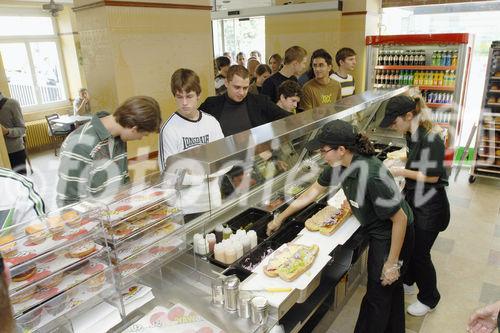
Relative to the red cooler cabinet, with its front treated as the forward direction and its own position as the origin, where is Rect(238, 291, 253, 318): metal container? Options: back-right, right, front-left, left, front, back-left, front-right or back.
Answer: front

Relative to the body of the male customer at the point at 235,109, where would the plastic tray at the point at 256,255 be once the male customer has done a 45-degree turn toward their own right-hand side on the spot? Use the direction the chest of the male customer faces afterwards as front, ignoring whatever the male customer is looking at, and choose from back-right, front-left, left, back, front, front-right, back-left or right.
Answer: front-left

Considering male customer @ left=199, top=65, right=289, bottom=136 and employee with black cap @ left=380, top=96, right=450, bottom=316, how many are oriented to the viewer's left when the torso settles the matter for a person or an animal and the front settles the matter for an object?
1

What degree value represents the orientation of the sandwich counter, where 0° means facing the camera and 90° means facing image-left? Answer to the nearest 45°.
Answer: approximately 135°

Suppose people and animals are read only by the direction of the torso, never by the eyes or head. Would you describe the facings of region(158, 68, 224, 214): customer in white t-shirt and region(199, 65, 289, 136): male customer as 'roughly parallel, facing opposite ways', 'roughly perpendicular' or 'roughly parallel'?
roughly parallel

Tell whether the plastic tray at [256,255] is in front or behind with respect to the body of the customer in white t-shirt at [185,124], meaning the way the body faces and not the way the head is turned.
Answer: in front

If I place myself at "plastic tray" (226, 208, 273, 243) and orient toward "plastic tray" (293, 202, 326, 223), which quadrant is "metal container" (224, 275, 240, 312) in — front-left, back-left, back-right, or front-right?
back-right

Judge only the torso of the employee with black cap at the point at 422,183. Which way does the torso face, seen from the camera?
to the viewer's left

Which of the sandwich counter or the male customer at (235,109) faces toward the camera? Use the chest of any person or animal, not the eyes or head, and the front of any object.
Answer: the male customer

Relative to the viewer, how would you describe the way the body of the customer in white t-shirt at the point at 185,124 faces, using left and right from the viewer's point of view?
facing the viewer

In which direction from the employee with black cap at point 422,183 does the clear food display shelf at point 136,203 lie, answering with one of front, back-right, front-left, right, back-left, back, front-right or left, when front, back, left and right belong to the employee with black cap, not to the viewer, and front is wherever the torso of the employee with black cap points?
front-left

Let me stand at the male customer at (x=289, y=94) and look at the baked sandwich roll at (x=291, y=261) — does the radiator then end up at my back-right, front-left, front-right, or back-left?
back-right

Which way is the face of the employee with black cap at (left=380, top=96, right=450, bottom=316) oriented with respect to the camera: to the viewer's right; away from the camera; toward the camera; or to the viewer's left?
to the viewer's left

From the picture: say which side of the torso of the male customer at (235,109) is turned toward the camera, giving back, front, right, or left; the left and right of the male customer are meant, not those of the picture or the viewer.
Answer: front

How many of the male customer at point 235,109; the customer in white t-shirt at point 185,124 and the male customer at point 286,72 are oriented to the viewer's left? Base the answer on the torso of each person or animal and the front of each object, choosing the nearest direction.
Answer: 0

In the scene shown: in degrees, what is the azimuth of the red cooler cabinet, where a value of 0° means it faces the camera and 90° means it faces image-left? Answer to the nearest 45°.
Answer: approximately 0°

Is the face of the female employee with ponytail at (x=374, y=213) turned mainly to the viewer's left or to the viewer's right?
to the viewer's left

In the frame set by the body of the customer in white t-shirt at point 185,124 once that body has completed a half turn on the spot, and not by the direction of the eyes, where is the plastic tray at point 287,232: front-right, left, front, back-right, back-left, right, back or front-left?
back-right

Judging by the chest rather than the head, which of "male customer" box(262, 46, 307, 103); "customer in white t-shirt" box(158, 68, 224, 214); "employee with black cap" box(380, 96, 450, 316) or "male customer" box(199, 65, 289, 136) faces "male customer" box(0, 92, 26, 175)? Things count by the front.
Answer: the employee with black cap
